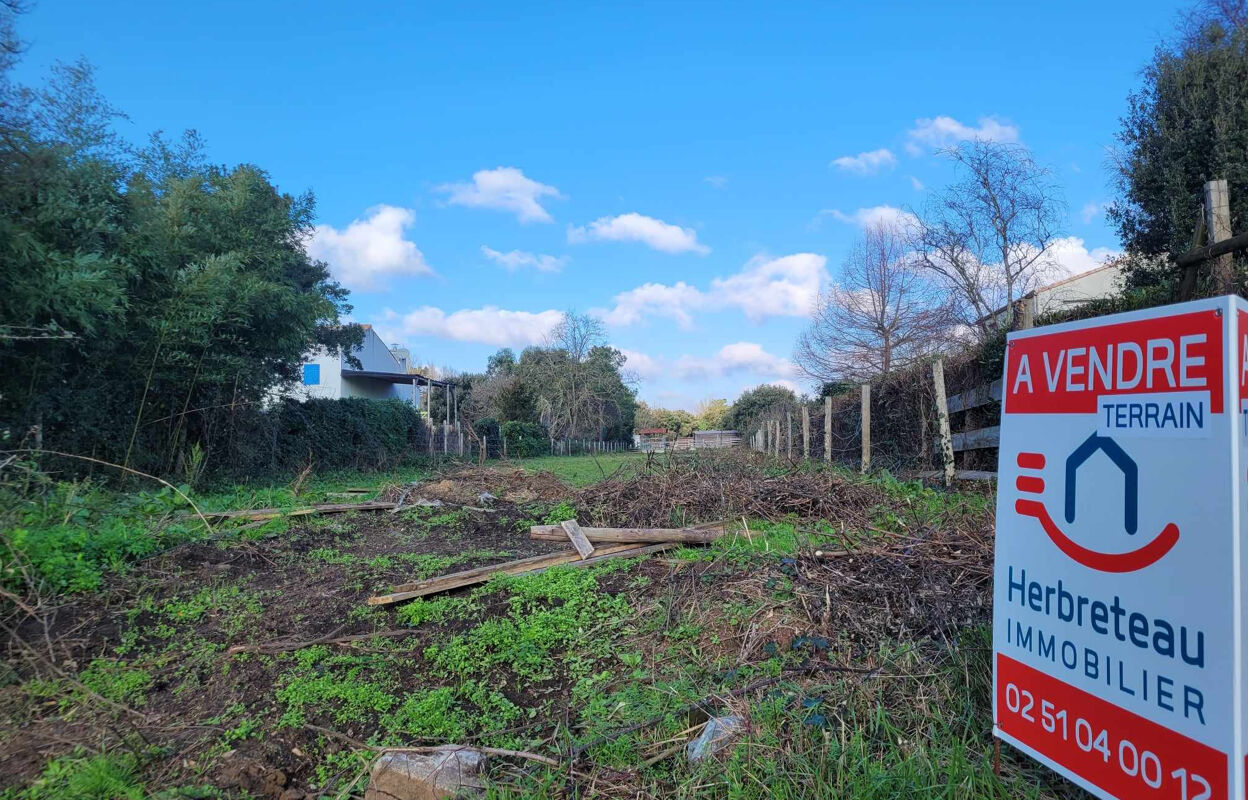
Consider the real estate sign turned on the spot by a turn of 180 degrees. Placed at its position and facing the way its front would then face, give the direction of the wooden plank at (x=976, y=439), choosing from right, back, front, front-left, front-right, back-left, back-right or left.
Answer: front-left

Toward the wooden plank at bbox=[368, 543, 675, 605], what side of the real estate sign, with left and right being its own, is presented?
right

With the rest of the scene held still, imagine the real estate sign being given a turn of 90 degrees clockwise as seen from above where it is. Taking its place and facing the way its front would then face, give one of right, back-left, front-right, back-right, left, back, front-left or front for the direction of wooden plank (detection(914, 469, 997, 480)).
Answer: front-right

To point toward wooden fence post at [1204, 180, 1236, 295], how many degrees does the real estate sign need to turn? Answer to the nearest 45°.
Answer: approximately 135° to its right

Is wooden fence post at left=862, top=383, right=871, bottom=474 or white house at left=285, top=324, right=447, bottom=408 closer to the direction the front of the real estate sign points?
the white house

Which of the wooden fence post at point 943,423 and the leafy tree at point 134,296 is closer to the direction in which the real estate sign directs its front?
the leafy tree

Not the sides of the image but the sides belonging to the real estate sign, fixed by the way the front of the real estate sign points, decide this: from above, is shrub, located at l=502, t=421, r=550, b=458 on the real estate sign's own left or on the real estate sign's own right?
on the real estate sign's own right

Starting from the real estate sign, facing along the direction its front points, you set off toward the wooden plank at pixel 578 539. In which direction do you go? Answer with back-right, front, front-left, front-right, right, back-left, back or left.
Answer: right

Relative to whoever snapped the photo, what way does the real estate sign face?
facing the viewer and to the left of the viewer
